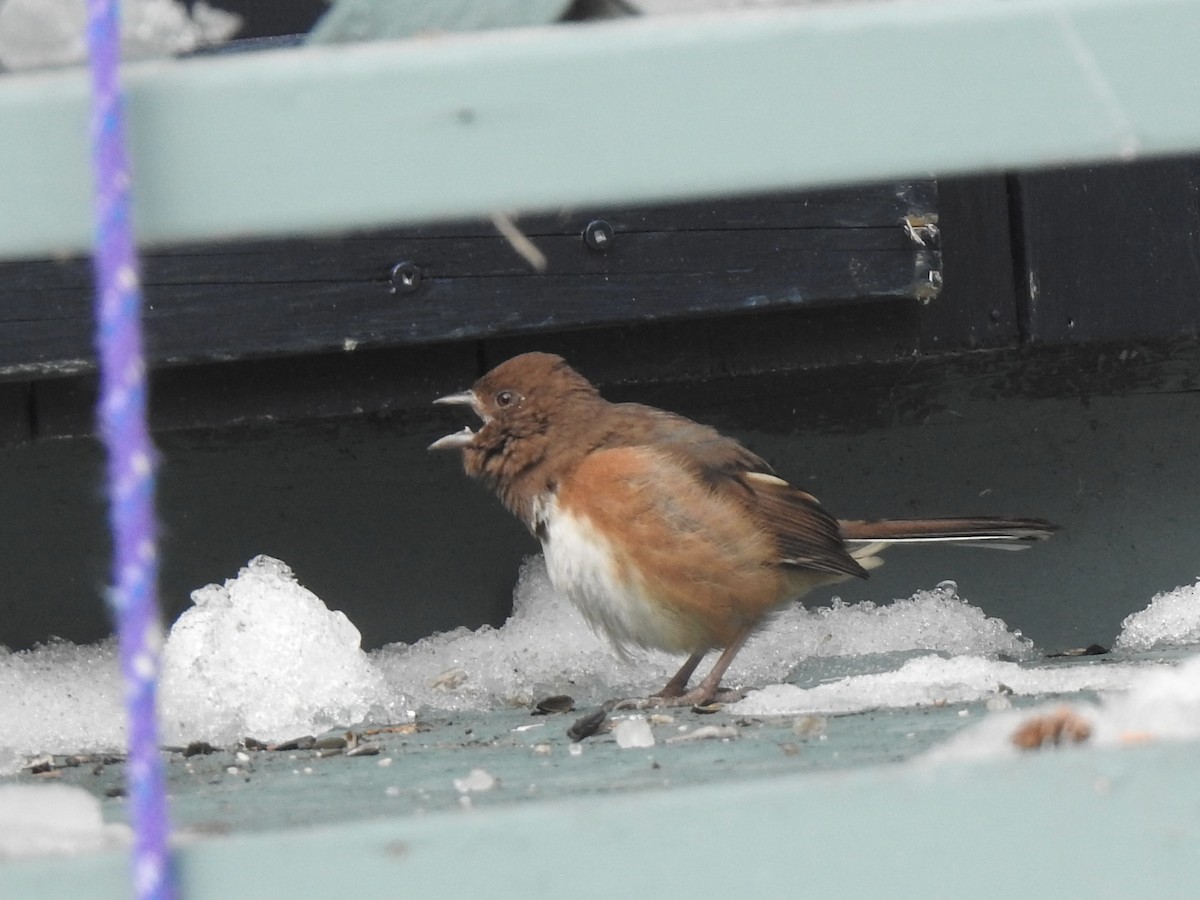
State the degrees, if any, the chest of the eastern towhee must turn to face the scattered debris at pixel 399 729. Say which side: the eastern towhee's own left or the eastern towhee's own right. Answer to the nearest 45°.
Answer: approximately 45° to the eastern towhee's own left

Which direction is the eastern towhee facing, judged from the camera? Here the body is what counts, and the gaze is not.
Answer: to the viewer's left

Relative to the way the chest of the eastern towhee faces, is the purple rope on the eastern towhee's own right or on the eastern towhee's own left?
on the eastern towhee's own left

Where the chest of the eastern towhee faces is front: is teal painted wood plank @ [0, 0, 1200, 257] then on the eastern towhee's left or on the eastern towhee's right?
on the eastern towhee's left

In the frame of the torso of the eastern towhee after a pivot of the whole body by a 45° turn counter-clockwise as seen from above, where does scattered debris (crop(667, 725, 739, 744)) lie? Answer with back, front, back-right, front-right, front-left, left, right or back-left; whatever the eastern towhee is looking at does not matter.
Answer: front-left

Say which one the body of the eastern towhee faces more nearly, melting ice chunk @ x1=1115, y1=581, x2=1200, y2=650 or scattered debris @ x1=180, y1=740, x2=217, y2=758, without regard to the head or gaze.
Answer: the scattered debris

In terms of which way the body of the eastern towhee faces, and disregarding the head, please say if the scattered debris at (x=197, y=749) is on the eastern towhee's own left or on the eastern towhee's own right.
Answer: on the eastern towhee's own left

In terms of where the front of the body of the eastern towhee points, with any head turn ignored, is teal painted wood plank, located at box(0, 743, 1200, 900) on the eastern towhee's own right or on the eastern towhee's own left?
on the eastern towhee's own left

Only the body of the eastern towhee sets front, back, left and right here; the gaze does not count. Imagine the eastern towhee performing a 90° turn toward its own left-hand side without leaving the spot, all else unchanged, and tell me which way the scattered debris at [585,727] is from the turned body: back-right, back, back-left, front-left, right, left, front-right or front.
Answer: front
